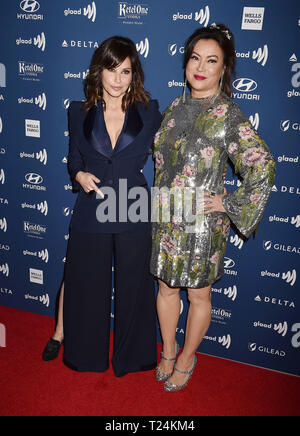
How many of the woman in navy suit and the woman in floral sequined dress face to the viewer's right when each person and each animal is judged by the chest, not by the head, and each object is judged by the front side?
0

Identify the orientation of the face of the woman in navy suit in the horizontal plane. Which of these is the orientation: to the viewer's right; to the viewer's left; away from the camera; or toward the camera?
toward the camera

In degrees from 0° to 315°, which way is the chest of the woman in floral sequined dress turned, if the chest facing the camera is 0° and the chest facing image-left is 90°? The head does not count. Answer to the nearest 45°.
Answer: approximately 45°

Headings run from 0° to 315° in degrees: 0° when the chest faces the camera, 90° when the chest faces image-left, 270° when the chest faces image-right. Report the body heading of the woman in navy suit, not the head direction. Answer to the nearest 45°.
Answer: approximately 0°
